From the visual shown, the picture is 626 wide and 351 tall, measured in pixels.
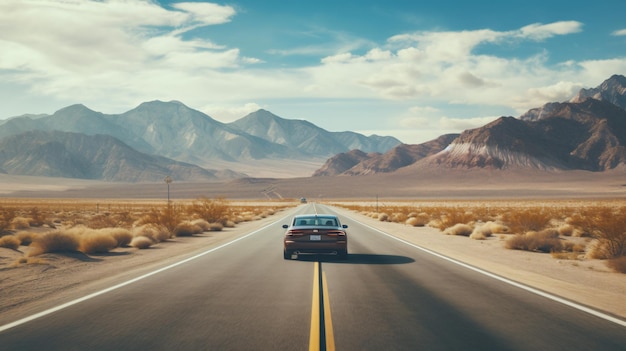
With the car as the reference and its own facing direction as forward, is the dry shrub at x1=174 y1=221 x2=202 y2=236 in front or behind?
in front

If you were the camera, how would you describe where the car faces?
facing away from the viewer

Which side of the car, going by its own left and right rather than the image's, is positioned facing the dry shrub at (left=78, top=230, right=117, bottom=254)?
left

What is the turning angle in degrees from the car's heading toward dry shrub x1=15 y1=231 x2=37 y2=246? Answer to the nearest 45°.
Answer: approximately 45° to its left

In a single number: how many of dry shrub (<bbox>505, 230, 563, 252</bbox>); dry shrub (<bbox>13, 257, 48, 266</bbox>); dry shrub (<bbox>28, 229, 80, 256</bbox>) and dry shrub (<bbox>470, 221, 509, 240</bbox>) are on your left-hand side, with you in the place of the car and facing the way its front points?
2

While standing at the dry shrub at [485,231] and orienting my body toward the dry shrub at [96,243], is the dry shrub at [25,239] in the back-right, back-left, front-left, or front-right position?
front-right

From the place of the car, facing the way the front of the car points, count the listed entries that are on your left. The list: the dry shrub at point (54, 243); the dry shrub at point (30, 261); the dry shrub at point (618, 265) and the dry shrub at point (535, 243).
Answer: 2

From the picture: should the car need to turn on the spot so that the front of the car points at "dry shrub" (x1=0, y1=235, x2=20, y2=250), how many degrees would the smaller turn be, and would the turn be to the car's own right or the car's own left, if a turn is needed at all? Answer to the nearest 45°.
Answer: approximately 45° to the car's own left

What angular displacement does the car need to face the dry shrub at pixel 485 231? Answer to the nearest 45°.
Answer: approximately 45° to its right

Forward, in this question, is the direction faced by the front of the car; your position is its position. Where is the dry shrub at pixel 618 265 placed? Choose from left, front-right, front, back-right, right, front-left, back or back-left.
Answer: right

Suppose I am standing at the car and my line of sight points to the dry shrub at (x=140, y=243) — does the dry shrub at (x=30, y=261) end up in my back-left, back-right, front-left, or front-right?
front-left

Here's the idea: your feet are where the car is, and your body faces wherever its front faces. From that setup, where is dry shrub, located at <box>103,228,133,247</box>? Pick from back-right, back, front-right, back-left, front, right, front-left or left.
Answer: front-left

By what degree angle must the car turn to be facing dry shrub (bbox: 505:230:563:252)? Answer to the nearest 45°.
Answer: approximately 45° to its right

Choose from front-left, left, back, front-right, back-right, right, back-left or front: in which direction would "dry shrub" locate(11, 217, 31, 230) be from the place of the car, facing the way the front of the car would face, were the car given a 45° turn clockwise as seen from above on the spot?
left

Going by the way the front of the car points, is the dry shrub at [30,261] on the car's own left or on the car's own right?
on the car's own left

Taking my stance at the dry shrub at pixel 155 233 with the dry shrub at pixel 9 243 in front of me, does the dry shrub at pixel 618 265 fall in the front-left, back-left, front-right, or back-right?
back-left
